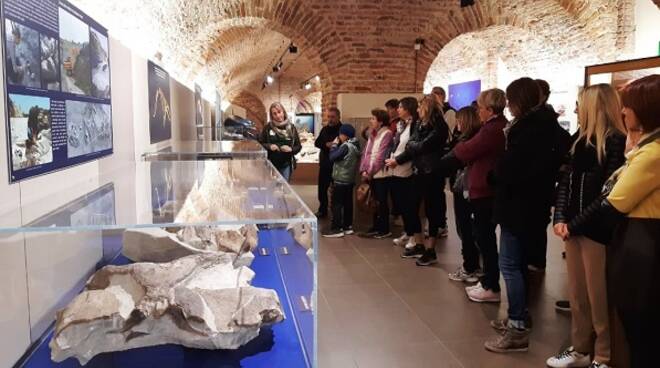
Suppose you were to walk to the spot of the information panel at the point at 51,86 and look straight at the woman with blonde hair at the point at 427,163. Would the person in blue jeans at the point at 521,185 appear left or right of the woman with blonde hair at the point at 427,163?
right

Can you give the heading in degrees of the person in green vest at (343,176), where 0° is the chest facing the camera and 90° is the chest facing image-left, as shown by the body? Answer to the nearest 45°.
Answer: approximately 90°

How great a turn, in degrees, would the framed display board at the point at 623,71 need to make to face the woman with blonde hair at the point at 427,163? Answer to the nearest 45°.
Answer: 0° — it already faces them

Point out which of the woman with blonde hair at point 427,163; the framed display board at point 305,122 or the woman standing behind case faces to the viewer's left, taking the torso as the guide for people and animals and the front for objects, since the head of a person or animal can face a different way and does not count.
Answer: the woman with blonde hair

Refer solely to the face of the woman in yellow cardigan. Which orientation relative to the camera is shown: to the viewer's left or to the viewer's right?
to the viewer's left

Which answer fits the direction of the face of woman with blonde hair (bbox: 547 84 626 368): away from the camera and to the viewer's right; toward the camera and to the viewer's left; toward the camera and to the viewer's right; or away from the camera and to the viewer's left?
away from the camera and to the viewer's left

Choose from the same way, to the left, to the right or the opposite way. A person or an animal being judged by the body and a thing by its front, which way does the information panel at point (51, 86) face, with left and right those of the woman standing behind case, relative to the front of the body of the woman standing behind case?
to the left

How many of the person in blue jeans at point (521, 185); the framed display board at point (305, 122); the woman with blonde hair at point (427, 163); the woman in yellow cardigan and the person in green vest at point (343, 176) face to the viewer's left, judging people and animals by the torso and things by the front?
4

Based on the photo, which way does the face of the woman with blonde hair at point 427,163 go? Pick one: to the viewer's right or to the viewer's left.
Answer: to the viewer's left

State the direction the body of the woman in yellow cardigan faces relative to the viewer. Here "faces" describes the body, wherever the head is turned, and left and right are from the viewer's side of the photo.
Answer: facing to the left of the viewer

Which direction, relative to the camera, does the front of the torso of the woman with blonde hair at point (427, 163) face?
to the viewer's left

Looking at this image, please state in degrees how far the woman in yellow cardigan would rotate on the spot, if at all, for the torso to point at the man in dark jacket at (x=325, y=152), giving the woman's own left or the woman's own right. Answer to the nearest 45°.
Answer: approximately 45° to the woman's own right

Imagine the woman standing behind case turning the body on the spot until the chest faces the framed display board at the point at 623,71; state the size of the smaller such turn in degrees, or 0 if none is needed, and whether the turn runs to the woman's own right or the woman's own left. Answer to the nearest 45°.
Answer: approximately 90° to the woman's own left
